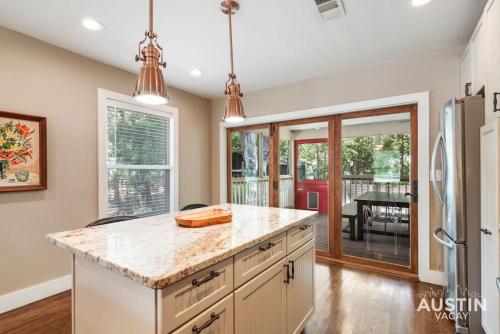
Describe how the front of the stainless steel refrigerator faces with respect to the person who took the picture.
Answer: facing to the left of the viewer

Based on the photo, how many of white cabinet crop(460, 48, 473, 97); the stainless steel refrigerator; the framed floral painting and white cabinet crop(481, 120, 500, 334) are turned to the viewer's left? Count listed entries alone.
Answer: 3

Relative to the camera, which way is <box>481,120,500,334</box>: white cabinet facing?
to the viewer's left

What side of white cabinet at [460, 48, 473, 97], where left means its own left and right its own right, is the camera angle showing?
left

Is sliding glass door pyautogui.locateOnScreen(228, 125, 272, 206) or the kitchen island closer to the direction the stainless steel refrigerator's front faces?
the sliding glass door
